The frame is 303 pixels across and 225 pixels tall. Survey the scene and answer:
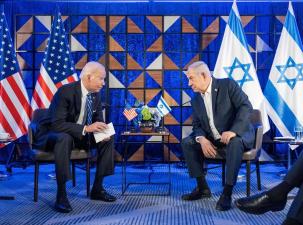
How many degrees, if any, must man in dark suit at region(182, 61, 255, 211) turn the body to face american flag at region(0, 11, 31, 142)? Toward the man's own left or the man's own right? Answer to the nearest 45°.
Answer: approximately 90° to the man's own right

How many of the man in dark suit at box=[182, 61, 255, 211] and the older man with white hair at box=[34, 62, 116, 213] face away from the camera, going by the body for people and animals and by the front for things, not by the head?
0

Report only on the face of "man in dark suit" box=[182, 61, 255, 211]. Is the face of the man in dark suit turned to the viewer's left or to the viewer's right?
to the viewer's left

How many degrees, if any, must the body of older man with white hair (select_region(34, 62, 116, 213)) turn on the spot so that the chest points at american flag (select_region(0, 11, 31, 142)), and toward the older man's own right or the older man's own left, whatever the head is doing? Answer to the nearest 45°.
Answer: approximately 180°

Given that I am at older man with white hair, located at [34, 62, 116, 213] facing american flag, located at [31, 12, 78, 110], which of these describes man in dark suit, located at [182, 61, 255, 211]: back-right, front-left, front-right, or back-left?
back-right

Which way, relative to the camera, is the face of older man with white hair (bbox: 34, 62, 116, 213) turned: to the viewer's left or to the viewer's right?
to the viewer's right

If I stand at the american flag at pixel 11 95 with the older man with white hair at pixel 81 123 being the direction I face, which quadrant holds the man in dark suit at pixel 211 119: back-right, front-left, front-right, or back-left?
front-left

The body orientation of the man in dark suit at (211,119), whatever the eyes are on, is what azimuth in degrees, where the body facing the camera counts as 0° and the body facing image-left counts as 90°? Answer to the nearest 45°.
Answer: approximately 45°

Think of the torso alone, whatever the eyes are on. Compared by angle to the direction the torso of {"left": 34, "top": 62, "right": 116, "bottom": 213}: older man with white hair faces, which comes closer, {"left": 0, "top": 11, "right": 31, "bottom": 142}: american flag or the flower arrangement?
the flower arrangement

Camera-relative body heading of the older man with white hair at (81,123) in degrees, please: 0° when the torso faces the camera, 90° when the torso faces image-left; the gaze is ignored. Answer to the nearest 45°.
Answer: approximately 315°

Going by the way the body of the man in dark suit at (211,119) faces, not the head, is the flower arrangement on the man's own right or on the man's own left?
on the man's own right

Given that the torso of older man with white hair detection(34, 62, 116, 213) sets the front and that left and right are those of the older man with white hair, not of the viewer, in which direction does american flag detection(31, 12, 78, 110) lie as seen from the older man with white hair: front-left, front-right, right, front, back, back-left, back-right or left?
back-left

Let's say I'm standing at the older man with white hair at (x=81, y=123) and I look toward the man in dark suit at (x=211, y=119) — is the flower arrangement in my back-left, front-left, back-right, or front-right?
front-left

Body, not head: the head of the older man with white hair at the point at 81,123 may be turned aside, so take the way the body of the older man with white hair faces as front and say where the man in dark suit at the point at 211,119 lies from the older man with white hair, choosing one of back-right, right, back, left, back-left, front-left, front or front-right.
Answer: front-left
